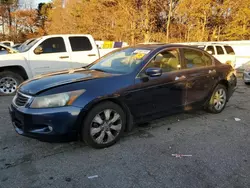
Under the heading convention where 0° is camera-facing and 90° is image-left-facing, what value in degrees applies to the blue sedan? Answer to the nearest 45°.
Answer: approximately 45°
